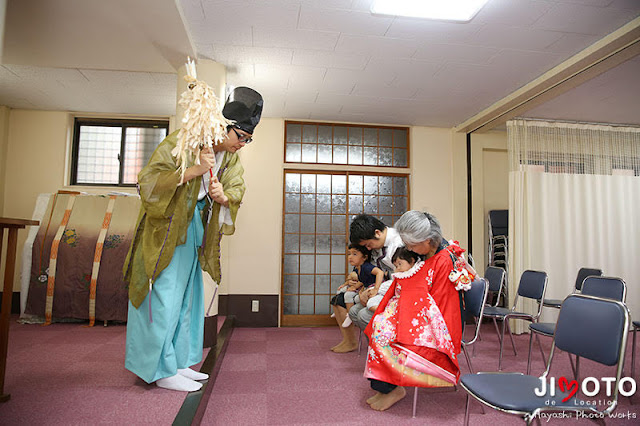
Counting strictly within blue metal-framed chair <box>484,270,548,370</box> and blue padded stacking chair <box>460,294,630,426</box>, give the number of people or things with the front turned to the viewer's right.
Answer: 0

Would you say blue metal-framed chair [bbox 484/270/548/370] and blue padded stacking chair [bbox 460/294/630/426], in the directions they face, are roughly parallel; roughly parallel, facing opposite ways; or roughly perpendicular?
roughly parallel

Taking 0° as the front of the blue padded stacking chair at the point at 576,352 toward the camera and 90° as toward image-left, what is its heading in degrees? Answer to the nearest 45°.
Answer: approximately 45°

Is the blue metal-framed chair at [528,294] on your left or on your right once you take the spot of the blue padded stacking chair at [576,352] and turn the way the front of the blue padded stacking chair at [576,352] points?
on your right

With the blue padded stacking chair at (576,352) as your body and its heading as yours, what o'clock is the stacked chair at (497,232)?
The stacked chair is roughly at 4 o'clock from the blue padded stacking chair.

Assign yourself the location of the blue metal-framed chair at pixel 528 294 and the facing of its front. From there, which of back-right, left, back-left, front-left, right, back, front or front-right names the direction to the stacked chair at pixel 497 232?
back-right

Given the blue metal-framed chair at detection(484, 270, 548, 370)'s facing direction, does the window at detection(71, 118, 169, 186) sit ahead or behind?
ahead

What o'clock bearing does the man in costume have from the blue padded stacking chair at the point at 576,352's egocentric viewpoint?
The man in costume is roughly at 1 o'clock from the blue padded stacking chair.

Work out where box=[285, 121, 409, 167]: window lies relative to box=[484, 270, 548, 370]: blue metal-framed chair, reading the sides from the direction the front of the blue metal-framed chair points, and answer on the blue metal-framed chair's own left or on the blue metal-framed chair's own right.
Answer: on the blue metal-framed chair's own right

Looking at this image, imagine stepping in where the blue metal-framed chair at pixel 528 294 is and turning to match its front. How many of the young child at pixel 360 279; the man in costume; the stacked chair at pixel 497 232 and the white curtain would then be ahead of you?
2

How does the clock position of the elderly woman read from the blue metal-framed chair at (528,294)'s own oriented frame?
The elderly woman is roughly at 11 o'clock from the blue metal-framed chair.

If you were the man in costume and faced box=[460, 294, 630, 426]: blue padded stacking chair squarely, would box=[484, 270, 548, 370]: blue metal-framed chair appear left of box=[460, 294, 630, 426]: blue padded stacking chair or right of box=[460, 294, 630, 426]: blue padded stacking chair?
left

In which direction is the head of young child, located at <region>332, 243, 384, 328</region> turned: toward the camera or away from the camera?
toward the camera

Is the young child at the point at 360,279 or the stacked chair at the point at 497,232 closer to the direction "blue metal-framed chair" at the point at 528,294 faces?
the young child
